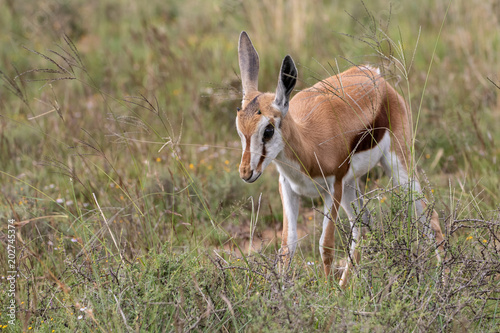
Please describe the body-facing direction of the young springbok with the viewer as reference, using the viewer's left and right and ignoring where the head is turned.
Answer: facing the viewer and to the left of the viewer
